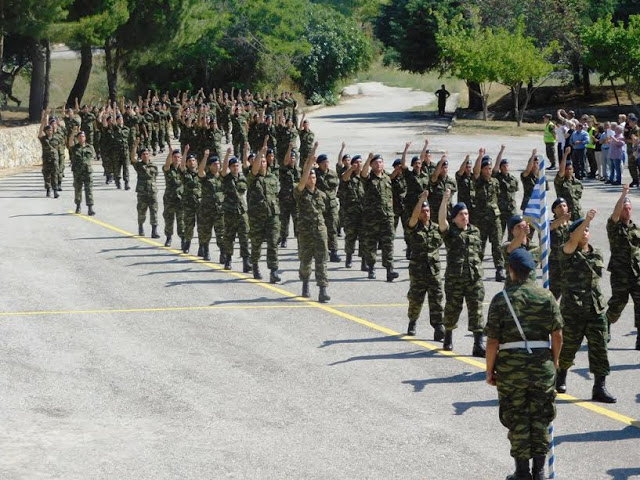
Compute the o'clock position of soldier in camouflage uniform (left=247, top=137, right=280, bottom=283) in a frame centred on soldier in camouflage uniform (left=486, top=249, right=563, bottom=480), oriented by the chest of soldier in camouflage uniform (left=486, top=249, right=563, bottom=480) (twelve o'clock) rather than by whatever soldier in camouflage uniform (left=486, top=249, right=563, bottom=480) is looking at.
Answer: soldier in camouflage uniform (left=247, top=137, right=280, bottom=283) is roughly at 11 o'clock from soldier in camouflage uniform (left=486, top=249, right=563, bottom=480).

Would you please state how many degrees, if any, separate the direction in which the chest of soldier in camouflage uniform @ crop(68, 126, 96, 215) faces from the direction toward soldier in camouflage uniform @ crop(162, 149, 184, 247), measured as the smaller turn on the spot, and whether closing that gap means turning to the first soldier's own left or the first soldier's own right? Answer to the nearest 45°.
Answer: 0° — they already face them

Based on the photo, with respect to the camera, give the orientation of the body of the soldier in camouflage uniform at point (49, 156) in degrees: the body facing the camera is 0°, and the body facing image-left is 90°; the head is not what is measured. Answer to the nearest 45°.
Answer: approximately 0°

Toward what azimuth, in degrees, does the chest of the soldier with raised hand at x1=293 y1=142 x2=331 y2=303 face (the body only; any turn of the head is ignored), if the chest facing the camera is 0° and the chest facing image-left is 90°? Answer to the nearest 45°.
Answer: approximately 315°

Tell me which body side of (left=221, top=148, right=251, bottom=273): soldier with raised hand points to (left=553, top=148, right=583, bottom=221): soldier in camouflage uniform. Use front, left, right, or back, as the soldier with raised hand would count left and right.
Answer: left

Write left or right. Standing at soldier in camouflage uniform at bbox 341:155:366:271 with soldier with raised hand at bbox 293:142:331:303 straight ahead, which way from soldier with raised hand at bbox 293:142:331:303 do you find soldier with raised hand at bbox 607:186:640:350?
left

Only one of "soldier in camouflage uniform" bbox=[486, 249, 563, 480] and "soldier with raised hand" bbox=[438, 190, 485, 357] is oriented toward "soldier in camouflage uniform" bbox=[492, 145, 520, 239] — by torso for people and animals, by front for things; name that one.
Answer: "soldier in camouflage uniform" bbox=[486, 249, 563, 480]

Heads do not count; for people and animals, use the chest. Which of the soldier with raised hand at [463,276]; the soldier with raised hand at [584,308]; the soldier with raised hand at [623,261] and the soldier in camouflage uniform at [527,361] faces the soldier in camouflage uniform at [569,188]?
the soldier in camouflage uniform at [527,361]

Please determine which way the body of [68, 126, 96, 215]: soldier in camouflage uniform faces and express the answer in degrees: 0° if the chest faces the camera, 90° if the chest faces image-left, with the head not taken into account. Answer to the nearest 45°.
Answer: approximately 0°

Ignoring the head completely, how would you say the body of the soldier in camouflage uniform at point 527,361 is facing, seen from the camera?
away from the camera
